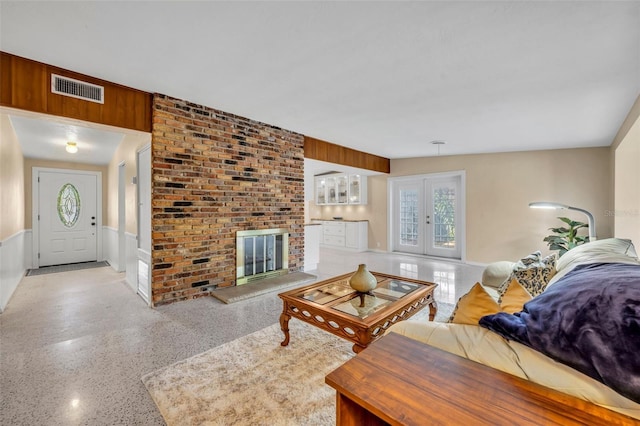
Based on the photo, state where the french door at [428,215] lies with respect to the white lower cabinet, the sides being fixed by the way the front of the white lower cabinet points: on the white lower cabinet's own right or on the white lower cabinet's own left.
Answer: on the white lower cabinet's own left

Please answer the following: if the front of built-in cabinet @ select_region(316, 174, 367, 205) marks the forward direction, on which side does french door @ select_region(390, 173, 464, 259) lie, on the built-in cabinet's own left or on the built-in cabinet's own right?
on the built-in cabinet's own left

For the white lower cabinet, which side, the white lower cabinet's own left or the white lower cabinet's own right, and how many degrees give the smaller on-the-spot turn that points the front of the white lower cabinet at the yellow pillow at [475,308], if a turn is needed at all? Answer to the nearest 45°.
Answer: approximately 45° to the white lower cabinet's own left

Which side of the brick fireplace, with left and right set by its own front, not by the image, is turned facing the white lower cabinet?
left

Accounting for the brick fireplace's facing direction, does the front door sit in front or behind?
behind

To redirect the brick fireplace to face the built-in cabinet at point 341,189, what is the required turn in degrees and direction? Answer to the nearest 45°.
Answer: approximately 90° to its left

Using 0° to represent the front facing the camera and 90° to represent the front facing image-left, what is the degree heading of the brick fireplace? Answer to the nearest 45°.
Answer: approximately 315°

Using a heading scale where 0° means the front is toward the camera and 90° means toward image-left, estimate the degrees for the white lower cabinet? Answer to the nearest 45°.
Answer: approximately 45°

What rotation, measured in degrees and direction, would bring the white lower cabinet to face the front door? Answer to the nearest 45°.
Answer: approximately 45° to its right

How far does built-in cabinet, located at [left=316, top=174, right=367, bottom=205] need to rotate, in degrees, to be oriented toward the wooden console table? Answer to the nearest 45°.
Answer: approximately 45° to its left

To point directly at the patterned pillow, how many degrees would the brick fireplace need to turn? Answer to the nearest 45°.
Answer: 0° — it already faces it

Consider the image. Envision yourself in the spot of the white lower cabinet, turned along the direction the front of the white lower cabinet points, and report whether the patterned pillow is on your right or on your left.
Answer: on your left

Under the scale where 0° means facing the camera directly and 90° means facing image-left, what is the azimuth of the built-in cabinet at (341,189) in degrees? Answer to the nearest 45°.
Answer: approximately 45°
